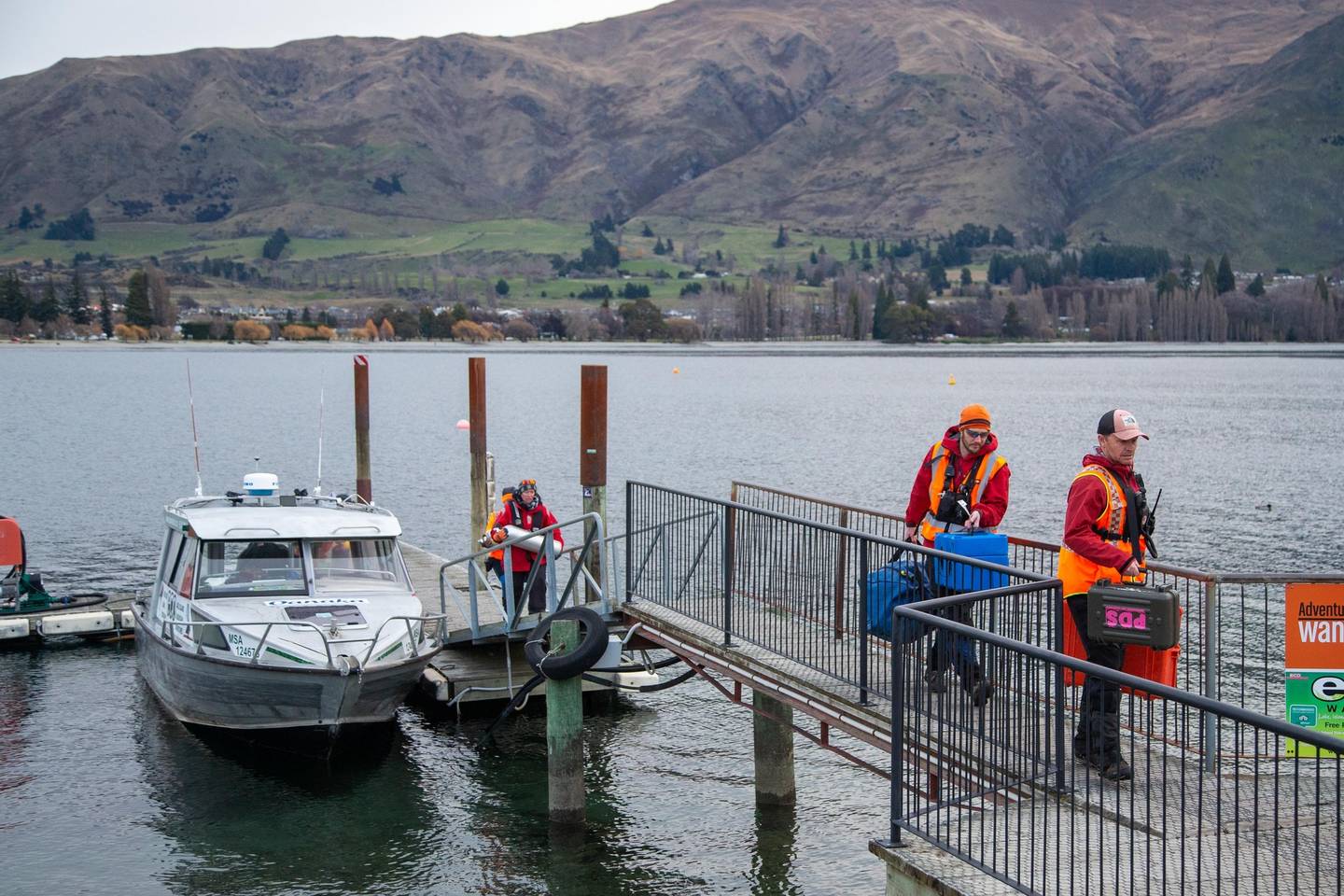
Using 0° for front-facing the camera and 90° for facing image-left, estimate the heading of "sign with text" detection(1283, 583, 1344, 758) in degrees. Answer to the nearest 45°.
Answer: approximately 0°

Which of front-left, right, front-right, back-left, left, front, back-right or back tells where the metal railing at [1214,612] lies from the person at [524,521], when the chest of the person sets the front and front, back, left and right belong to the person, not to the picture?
left

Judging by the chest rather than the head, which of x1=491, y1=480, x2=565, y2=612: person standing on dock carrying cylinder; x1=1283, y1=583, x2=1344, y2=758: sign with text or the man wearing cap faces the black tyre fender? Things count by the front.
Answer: the person standing on dock carrying cylinder

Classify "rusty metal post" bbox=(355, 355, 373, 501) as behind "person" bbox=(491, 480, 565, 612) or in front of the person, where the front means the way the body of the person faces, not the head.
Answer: behind

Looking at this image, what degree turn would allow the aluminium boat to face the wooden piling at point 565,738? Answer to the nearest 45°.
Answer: approximately 45° to its left

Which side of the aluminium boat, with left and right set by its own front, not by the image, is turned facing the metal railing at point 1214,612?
left

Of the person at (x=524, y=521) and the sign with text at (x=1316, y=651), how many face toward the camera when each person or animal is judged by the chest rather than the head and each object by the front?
2
